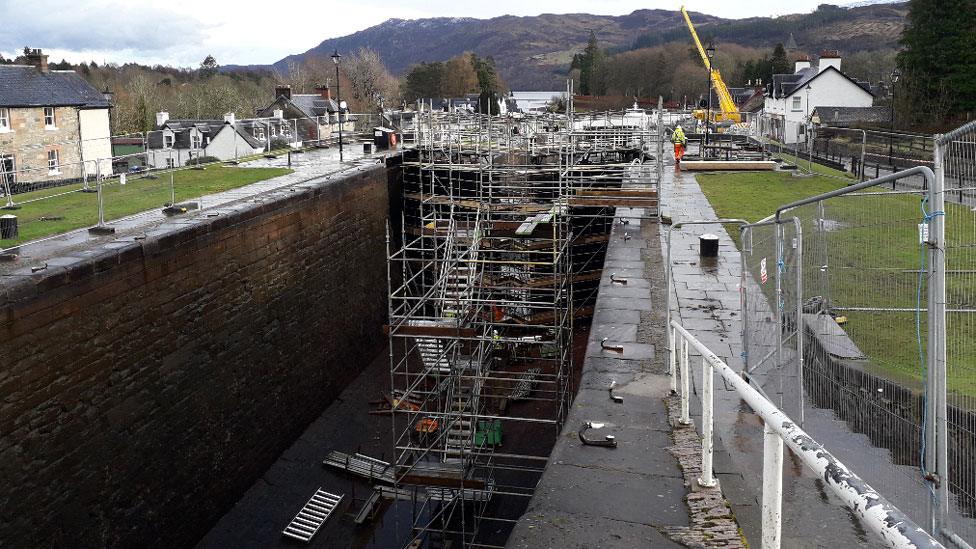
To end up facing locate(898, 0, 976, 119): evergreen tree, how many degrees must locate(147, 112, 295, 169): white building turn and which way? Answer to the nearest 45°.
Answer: approximately 45° to its left

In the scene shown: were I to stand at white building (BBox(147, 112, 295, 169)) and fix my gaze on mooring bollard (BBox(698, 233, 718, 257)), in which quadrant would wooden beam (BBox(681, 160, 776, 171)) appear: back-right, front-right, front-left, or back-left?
front-left

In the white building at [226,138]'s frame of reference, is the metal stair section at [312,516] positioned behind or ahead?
ahead

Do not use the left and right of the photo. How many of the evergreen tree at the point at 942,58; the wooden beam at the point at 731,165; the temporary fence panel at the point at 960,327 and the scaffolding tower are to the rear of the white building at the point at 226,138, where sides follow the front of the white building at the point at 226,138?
0

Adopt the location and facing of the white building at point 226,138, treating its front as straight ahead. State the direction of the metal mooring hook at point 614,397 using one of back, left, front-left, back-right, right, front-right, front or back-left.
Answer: front-left

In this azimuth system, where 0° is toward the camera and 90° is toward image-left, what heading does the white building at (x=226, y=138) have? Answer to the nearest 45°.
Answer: approximately 315°

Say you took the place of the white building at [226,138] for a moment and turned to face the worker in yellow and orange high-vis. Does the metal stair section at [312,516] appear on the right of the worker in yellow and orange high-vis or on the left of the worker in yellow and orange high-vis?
right

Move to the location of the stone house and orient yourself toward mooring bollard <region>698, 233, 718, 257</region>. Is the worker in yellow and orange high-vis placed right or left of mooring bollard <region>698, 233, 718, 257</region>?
left
